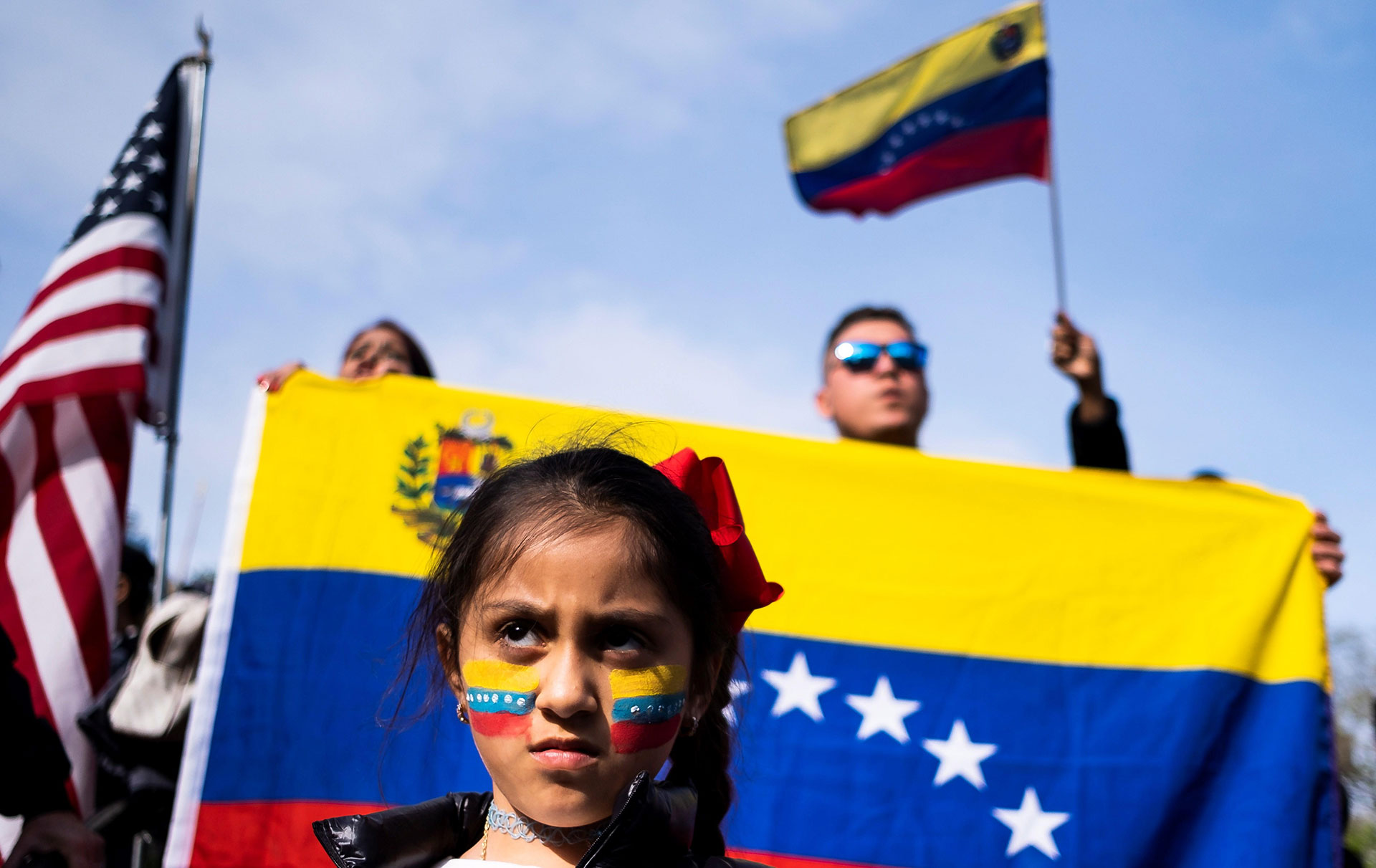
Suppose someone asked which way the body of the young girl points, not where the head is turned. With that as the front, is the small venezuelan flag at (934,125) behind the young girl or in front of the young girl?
behind

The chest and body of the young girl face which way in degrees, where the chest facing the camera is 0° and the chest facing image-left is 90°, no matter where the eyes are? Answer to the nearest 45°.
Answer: approximately 0°

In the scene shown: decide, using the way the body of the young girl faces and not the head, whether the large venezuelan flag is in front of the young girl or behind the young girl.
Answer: behind

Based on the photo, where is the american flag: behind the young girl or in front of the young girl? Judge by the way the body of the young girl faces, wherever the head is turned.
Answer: behind
